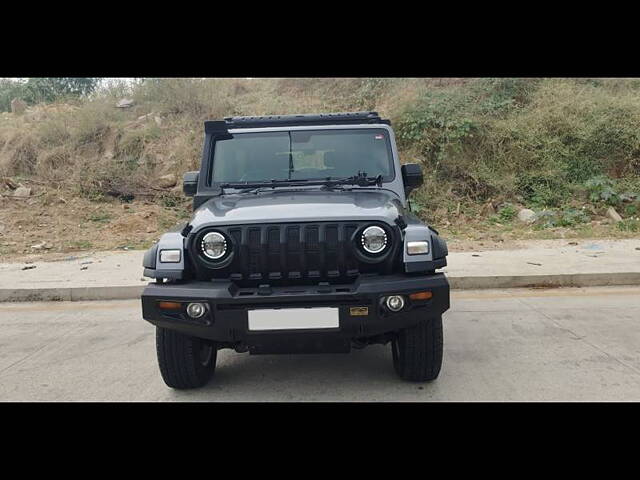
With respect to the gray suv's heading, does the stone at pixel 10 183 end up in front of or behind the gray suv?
behind

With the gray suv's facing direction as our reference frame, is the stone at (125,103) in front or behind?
behind

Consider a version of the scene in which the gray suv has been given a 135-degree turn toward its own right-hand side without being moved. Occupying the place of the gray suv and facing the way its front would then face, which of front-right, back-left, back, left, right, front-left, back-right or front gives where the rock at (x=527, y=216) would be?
right

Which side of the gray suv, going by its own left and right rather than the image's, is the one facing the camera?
front

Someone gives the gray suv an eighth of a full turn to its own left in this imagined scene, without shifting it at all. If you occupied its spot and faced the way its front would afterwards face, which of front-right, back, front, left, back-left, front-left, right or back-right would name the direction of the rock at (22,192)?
back

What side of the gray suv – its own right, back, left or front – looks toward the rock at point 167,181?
back

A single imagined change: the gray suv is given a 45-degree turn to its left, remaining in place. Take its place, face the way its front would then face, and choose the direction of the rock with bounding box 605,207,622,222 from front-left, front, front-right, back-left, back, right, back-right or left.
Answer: left
